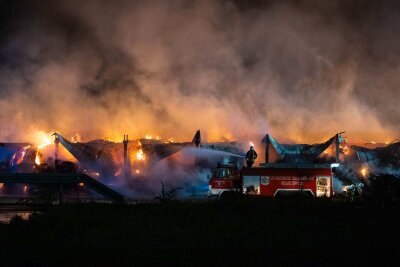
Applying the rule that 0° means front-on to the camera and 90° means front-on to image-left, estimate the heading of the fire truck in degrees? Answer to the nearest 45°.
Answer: approximately 90°

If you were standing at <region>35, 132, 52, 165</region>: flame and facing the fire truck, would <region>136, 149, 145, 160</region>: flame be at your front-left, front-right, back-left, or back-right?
front-left

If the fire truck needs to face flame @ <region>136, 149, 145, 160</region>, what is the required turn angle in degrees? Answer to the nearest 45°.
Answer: approximately 45° to its right

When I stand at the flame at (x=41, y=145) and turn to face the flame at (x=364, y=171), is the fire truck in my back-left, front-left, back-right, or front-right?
front-right

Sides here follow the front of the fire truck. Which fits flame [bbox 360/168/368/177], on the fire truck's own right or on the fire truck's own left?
on the fire truck's own right

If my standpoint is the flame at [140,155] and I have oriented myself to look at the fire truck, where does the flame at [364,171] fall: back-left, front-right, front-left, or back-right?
front-left

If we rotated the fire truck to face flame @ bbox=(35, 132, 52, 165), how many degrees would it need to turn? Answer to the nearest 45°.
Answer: approximately 45° to its right
